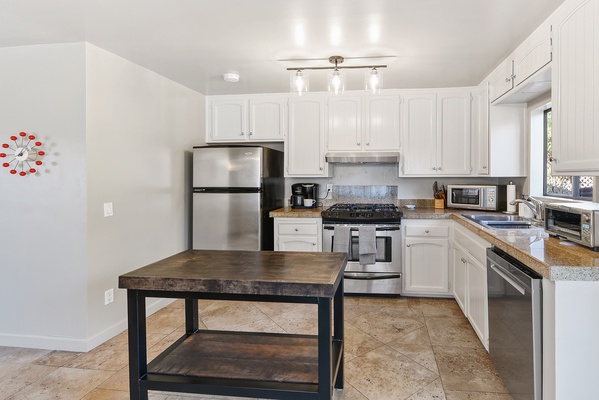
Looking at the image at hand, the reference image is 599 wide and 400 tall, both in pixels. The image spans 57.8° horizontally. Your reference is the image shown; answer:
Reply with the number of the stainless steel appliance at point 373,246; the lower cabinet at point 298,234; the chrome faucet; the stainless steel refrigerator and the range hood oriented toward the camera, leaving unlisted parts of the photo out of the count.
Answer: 4

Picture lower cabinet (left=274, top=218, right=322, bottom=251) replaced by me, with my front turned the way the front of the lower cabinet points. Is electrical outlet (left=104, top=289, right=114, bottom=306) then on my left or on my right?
on my right

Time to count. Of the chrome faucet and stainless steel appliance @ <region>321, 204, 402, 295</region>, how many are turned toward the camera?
1

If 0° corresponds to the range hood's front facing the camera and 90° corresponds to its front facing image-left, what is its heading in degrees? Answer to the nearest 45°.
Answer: approximately 0°

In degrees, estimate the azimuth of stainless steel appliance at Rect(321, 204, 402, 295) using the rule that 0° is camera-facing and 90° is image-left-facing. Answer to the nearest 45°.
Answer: approximately 0°

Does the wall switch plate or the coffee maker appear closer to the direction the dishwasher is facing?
the wall switch plate
